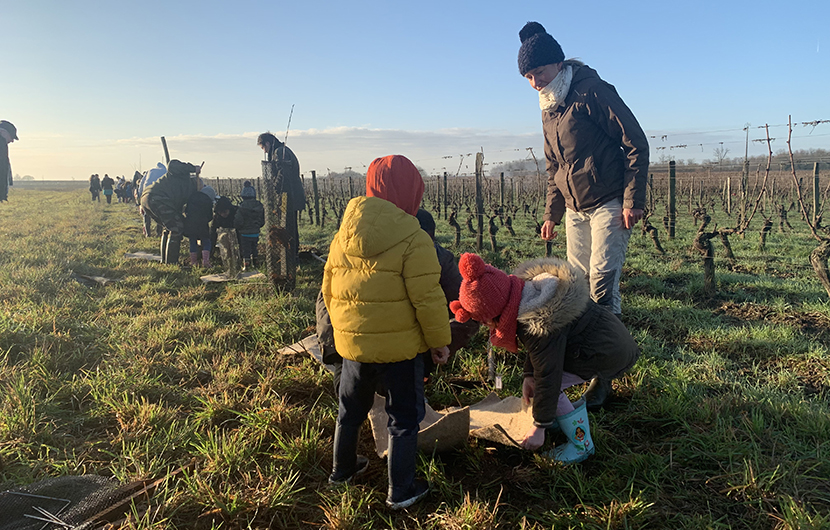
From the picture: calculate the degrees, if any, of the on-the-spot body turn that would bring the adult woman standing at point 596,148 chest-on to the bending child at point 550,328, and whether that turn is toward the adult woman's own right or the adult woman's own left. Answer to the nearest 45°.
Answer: approximately 45° to the adult woman's own left

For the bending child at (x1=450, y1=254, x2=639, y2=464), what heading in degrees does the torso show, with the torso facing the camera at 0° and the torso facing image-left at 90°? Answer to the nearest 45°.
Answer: approximately 90°

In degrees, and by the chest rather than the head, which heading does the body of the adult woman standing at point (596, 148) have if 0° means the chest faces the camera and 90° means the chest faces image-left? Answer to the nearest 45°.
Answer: approximately 45°

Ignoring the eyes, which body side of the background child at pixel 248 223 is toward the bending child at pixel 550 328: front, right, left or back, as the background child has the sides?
back

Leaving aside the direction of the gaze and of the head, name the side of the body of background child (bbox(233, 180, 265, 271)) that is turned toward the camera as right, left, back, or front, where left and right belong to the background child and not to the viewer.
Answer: back

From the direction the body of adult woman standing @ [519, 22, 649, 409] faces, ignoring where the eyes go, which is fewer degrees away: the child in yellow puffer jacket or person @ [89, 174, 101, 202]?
the child in yellow puffer jacket
